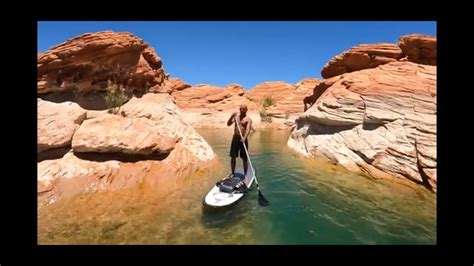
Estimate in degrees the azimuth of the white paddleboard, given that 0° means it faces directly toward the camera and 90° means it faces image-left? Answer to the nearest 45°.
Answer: approximately 45°

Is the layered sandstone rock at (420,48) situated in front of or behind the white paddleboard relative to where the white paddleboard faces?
behind

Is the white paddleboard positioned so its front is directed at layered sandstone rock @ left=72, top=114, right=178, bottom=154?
no

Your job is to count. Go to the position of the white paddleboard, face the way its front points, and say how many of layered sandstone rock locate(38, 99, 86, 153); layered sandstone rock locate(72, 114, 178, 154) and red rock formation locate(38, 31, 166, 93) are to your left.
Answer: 0

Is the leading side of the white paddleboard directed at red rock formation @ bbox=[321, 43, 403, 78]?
no

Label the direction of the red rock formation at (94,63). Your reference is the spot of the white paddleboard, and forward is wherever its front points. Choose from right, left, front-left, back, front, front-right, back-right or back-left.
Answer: right

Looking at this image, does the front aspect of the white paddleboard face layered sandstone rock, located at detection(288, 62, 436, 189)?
no

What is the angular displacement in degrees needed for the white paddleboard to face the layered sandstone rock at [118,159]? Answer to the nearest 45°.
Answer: approximately 90° to its right
